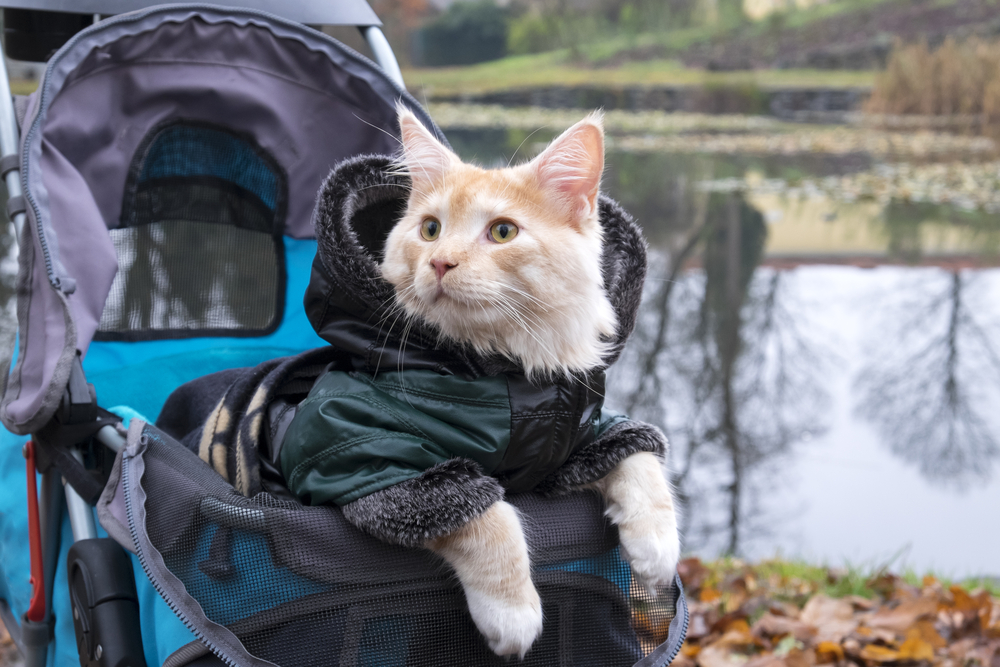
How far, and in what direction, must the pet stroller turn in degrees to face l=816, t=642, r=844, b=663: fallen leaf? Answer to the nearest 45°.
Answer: approximately 45° to its left

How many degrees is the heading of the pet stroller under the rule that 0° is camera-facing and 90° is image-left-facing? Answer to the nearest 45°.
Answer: approximately 315°

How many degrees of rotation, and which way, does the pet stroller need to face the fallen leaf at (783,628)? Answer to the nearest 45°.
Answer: approximately 45° to its left

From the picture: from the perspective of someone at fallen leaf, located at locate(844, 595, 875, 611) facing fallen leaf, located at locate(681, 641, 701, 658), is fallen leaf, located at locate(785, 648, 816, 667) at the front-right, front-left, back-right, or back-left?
front-left

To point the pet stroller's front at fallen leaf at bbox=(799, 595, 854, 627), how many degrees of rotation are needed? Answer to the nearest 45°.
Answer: approximately 45° to its left

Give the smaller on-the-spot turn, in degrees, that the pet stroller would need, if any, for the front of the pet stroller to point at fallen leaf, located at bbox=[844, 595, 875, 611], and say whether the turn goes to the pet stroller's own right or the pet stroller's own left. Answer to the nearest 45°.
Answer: approximately 45° to the pet stroller's own left

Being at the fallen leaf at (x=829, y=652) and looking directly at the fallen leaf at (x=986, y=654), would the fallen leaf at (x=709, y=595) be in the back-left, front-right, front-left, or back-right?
back-left

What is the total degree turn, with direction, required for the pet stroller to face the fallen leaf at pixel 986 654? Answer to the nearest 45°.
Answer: approximately 45° to its left
